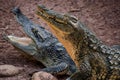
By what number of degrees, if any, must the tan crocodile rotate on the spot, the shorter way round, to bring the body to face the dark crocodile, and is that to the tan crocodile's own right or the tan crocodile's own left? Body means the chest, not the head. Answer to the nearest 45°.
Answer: approximately 45° to the tan crocodile's own right

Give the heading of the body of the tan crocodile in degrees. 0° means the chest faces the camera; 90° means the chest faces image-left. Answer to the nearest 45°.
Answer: approximately 90°

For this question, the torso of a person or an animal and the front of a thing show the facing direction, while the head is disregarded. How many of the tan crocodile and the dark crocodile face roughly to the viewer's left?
2

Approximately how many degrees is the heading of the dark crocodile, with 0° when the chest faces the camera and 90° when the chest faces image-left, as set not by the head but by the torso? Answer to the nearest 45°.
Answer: approximately 90°
